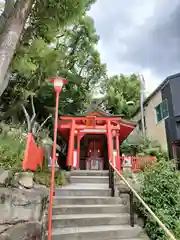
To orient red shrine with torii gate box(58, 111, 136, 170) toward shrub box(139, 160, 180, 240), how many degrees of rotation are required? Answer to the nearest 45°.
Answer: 0° — it already faces it

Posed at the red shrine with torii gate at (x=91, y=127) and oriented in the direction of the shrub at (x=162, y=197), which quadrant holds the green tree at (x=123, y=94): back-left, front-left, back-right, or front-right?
back-left

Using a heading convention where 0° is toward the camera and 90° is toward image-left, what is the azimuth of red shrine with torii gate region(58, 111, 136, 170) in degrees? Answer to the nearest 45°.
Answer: approximately 0°

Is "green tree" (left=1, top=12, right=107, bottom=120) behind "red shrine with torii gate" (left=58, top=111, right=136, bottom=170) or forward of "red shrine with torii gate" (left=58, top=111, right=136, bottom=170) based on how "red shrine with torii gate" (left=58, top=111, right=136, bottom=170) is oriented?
behind

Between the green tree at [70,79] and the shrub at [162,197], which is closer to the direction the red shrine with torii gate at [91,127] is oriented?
the shrub

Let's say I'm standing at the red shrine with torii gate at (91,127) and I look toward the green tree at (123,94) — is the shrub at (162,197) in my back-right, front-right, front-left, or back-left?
back-right

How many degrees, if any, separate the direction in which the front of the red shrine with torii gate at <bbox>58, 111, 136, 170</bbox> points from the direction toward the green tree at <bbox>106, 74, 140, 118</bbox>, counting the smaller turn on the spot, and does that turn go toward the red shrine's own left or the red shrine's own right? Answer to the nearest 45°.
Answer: approximately 180°
